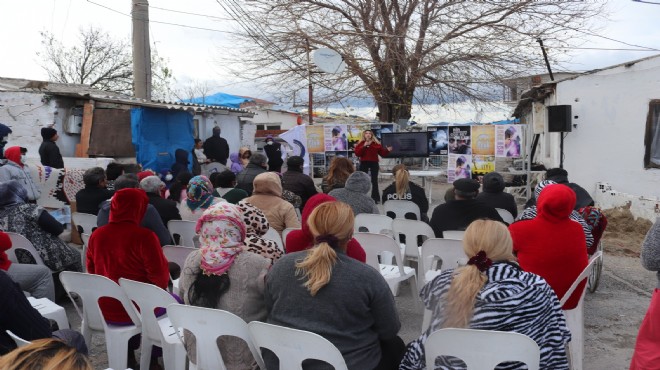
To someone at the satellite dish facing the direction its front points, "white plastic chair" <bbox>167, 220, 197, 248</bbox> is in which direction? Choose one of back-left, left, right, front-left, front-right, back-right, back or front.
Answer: front-right

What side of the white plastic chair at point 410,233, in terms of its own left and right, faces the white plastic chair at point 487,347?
back

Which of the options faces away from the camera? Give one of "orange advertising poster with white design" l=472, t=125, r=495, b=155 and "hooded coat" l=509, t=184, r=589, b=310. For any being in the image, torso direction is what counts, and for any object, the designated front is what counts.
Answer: the hooded coat

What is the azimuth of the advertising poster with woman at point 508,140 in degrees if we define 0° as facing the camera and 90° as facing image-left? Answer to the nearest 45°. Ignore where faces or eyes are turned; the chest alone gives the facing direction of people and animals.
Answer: approximately 0°

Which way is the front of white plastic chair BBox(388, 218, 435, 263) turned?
away from the camera

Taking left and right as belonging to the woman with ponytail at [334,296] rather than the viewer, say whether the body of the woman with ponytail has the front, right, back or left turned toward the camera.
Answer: back

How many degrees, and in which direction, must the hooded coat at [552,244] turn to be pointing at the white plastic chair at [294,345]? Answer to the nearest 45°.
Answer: approximately 135° to its left

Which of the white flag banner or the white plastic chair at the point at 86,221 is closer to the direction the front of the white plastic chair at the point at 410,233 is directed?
the white flag banner

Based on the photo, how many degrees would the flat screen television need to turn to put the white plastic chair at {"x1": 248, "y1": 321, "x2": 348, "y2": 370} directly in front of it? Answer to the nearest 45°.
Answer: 0° — it already faces it

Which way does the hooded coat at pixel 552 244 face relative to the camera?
away from the camera

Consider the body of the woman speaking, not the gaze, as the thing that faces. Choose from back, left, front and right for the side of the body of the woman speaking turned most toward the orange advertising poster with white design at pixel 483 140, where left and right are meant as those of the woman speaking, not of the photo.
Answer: left

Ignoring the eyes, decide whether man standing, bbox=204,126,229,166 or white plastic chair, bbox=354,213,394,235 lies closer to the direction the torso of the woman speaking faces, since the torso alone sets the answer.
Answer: the white plastic chair

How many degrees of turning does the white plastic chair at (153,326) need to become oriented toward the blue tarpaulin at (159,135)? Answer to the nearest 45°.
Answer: approximately 45° to its left

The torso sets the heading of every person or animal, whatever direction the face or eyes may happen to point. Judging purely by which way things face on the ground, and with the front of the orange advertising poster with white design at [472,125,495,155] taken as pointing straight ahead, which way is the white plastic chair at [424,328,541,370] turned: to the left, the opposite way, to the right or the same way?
the opposite way

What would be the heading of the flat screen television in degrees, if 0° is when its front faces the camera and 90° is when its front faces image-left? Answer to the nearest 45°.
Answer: approximately 0°
